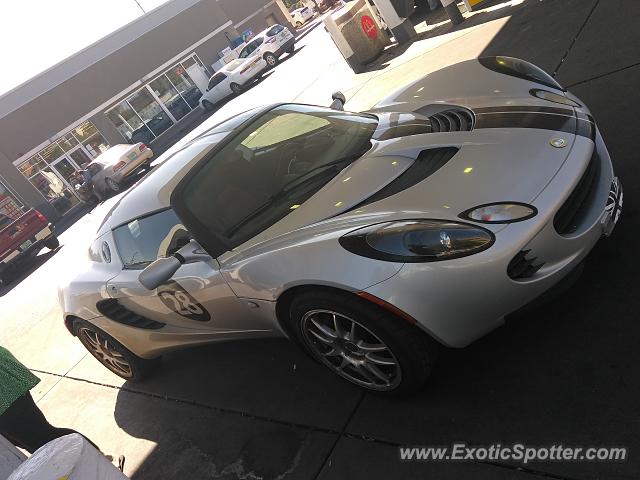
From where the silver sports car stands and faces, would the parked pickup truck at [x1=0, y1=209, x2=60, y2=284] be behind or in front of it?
behind

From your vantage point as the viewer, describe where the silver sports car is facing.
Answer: facing the viewer and to the right of the viewer

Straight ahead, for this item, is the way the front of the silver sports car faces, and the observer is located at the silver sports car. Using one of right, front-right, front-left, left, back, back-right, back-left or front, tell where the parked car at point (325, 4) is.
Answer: back-left

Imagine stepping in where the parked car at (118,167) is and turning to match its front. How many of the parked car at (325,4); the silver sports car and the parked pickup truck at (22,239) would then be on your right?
1

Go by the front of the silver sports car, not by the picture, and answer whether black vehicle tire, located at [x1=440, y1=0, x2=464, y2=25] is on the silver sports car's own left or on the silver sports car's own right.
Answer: on the silver sports car's own left

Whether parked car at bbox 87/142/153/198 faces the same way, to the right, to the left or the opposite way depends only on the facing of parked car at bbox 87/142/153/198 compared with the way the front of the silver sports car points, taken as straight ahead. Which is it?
the opposite way

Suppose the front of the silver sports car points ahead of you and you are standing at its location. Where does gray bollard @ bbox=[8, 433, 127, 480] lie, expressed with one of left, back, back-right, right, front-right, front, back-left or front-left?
right

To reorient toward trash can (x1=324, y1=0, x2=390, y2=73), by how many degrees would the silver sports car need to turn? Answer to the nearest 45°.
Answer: approximately 135° to its left

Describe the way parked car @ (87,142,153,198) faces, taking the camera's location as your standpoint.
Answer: facing away from the viewer and to the left of the viewer

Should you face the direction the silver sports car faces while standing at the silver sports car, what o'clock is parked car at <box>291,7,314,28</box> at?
The parked car is roughly at 8 o'clock from the silver sports car.

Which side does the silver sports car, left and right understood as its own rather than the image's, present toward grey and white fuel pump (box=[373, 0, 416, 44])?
left

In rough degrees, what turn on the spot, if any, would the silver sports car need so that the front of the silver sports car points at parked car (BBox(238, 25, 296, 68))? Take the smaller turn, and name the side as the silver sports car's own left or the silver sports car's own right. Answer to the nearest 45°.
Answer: approximately 135° to the silver sports car's own left
